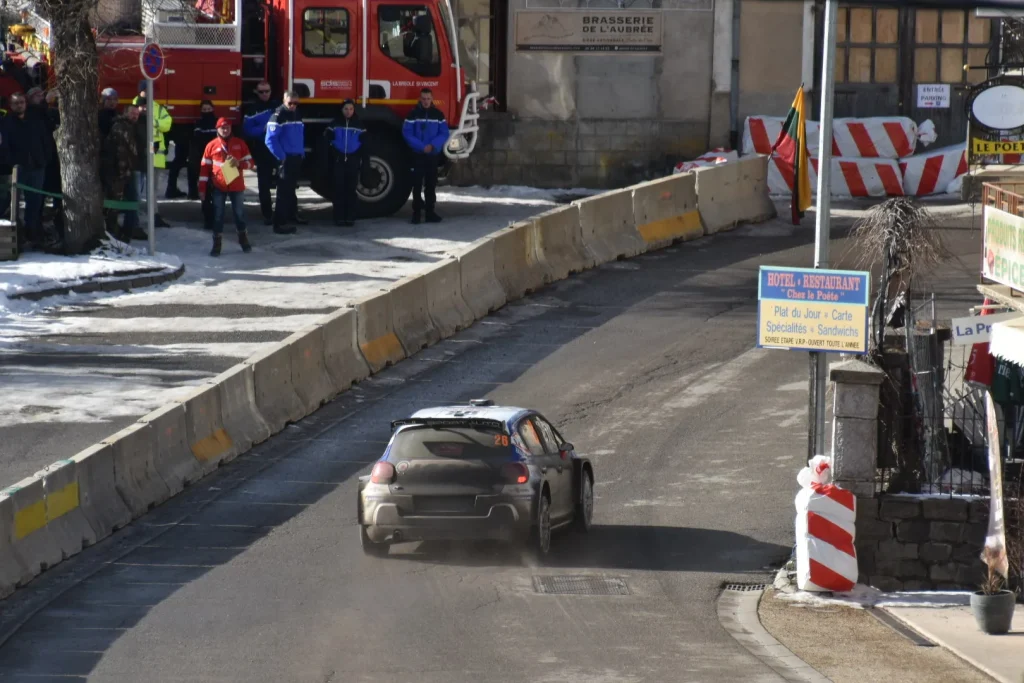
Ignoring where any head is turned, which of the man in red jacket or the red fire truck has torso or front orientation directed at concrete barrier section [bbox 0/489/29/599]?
the man in red jacket

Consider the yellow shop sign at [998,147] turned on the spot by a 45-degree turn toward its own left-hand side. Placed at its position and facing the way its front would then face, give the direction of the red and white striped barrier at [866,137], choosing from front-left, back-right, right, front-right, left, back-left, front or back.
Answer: back-left

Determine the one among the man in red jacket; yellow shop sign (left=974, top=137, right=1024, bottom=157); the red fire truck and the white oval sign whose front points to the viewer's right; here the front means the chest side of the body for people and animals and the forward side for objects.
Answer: the red fire truck

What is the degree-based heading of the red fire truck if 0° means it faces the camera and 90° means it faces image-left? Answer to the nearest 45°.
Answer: approximately 270°

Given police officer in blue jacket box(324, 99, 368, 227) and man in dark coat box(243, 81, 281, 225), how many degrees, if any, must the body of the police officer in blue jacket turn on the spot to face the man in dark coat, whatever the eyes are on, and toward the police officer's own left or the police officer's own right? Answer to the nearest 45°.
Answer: approximately 90° to the police officer's own right
